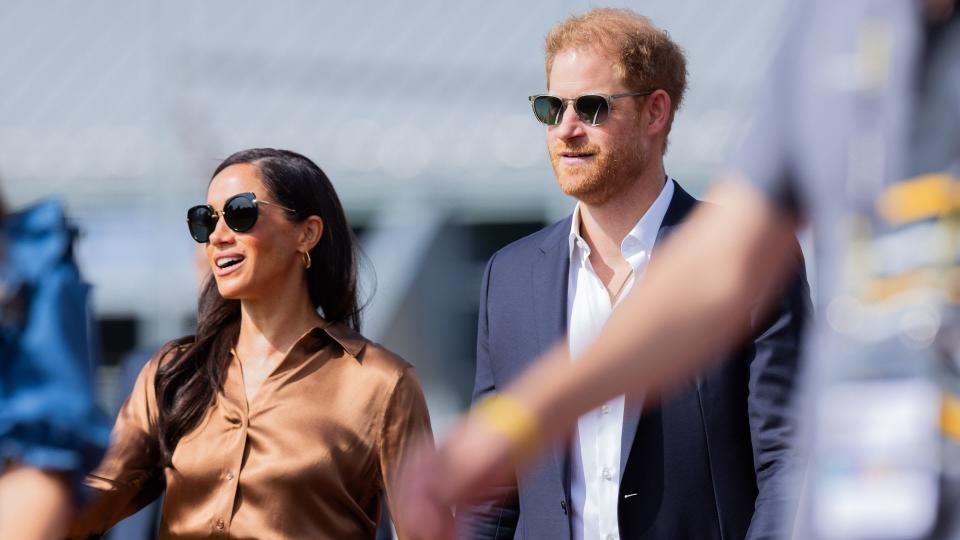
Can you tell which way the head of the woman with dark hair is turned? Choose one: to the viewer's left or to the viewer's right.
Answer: to the viewer's left

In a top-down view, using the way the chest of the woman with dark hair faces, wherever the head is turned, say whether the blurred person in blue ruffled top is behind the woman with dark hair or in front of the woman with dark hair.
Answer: in front

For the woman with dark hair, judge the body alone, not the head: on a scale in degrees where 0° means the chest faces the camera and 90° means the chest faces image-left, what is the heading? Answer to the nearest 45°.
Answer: approximately 45°
